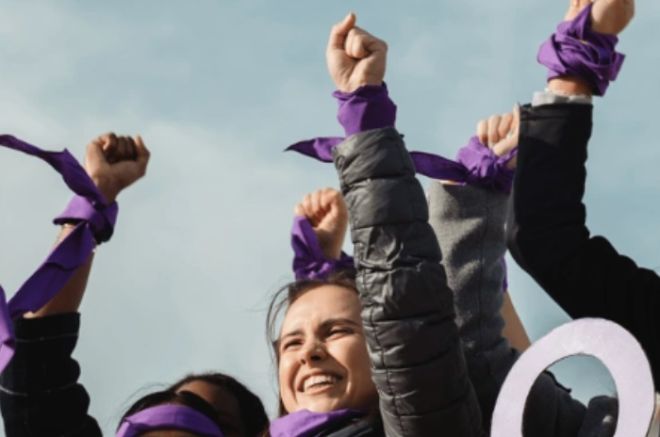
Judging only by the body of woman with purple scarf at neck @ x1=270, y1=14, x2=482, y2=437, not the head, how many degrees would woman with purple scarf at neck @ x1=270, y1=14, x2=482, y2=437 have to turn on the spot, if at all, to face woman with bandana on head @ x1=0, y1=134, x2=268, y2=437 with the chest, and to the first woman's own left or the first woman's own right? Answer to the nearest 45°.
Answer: approximately 90° to the first woman's own right

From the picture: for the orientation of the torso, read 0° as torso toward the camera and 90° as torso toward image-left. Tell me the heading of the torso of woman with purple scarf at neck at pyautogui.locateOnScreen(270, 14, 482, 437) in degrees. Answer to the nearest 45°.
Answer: approximately 45°
